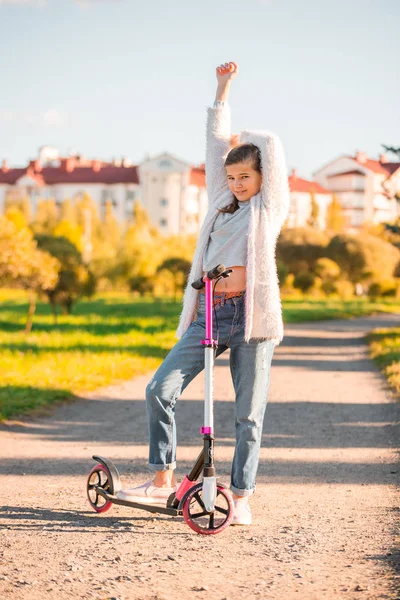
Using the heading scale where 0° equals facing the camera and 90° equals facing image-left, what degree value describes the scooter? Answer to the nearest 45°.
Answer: approximately 315°

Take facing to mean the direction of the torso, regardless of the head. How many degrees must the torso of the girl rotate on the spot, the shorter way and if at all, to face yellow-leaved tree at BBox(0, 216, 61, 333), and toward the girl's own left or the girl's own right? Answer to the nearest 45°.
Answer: approximately 135° to the girl's own right

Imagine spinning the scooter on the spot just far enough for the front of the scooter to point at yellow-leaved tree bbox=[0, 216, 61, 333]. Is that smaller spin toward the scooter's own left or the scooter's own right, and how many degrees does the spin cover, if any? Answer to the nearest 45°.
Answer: approximately 135° to the scooter's own left

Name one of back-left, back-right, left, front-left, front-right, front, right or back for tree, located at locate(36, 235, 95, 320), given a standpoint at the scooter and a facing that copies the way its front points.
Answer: back-left

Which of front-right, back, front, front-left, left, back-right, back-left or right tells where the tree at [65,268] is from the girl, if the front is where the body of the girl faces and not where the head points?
back-right
